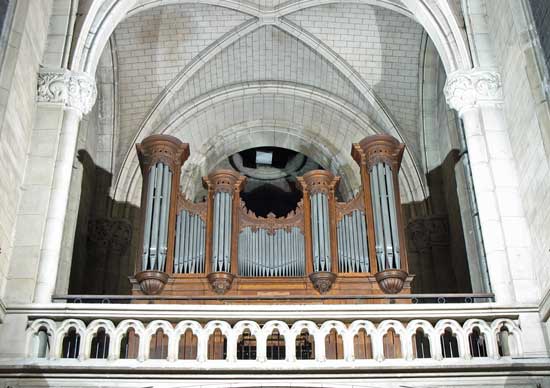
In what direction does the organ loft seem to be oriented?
toward the camera

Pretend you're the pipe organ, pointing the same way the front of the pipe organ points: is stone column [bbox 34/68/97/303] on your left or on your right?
on your right

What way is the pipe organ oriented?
toward the camera
